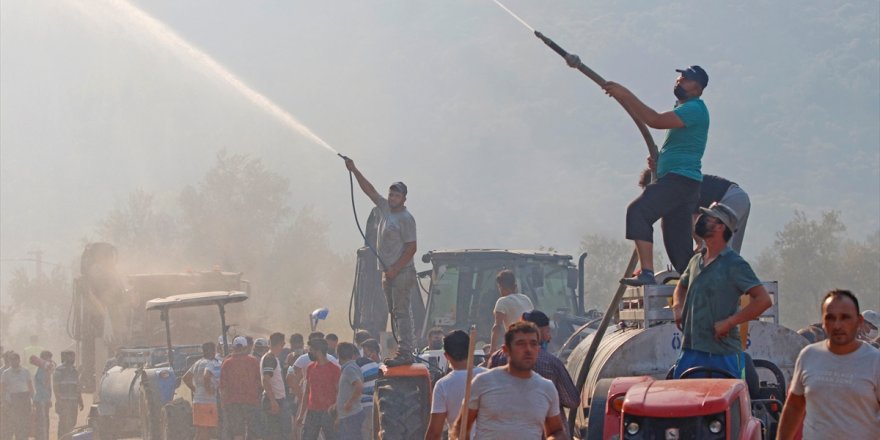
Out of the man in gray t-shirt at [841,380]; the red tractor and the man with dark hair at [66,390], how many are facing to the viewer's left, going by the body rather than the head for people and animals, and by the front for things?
0

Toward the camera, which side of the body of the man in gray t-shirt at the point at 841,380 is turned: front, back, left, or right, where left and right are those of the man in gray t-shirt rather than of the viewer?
front

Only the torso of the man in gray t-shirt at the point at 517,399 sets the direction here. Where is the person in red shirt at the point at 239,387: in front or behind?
behind

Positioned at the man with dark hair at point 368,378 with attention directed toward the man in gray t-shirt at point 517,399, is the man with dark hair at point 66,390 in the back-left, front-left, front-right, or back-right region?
back-right

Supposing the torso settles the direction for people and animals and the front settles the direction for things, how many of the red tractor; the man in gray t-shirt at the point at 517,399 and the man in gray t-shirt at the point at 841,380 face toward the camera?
3

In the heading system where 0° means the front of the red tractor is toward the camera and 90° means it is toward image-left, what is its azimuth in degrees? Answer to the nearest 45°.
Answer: approximately 0°

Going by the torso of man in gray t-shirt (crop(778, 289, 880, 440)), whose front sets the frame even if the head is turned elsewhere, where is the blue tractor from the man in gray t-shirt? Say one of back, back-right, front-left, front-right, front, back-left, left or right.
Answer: back-right

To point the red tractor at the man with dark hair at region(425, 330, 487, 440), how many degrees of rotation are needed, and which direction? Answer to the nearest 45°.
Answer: approximately 135° to its right

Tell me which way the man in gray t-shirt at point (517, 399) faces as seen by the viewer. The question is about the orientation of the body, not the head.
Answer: toward the camera

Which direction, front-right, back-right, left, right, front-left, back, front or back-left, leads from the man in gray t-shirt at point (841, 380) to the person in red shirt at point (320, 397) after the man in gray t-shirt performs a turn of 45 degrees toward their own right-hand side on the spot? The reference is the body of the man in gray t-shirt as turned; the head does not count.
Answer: right

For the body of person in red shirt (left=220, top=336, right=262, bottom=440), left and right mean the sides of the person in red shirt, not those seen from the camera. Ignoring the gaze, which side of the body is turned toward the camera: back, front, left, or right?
back

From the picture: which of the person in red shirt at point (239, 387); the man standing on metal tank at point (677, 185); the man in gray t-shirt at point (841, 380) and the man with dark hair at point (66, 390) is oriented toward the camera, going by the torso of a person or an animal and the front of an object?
the man in gray t-shirt
